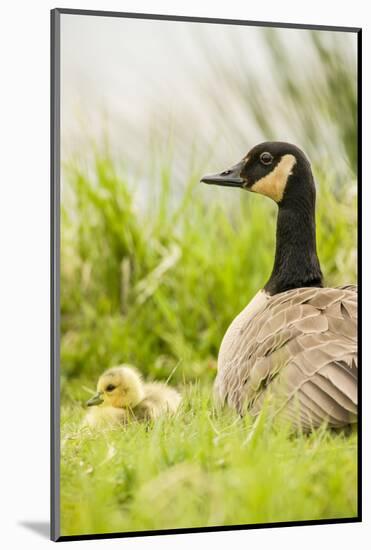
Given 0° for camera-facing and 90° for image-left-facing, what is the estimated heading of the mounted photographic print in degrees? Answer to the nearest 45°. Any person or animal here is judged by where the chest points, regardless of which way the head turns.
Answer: approximately 315°
